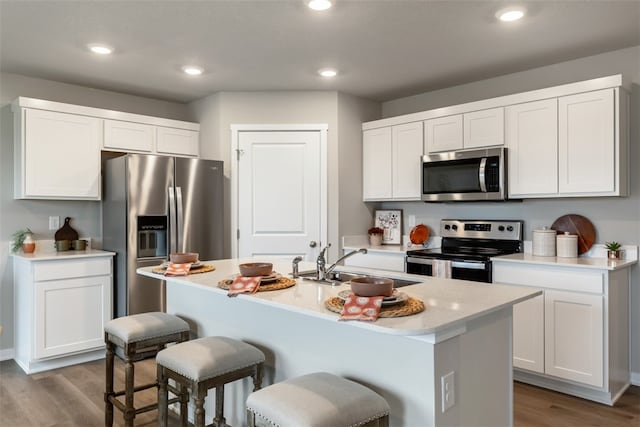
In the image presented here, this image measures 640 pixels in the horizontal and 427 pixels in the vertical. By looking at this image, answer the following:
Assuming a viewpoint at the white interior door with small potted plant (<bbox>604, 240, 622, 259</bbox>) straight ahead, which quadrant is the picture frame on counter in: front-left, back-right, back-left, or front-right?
front-left

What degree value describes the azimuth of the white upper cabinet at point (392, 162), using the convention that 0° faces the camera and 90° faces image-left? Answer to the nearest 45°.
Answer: approximately 45°

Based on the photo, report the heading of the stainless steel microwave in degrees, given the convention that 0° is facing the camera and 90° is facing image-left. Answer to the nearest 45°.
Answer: approximately 45°

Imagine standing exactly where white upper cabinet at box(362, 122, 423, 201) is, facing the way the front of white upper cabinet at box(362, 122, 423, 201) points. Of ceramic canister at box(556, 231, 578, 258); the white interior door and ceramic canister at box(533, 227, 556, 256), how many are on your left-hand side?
2

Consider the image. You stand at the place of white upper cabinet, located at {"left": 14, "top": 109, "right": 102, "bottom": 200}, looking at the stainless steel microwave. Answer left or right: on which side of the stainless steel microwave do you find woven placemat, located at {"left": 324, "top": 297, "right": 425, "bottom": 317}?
right

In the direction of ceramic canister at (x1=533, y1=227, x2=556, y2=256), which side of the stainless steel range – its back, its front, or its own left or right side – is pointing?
left

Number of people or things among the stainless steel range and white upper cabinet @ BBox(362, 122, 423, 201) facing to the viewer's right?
0

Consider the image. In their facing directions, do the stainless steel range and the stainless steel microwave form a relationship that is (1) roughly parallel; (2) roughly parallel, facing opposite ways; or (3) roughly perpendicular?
roughly parallel

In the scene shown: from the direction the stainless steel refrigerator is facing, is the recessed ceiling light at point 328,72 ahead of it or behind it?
ahead

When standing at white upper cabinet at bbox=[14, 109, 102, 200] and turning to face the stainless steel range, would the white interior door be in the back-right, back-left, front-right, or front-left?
front-left

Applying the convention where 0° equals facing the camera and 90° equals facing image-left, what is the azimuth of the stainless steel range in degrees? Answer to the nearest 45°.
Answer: approximately 45°

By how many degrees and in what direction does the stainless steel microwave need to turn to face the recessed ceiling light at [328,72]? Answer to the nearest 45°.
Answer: approximately 45° to its right

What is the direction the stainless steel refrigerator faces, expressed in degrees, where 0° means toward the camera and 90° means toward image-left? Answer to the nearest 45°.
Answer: approximately 315°
